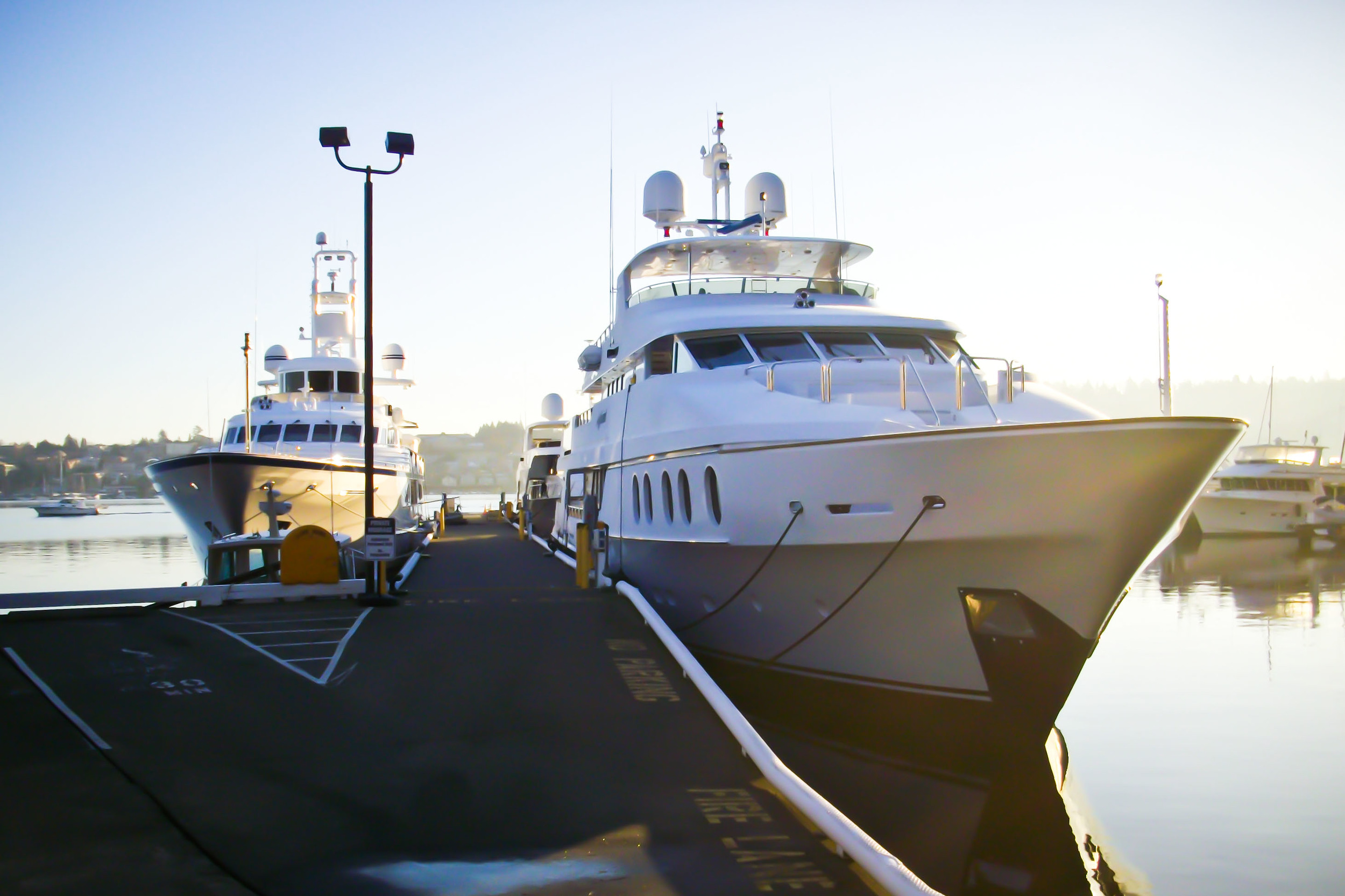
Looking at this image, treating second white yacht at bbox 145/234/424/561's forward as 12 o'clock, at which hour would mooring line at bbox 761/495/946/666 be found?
The mooring line is roughly at 10 o'clock from the second white yacht.

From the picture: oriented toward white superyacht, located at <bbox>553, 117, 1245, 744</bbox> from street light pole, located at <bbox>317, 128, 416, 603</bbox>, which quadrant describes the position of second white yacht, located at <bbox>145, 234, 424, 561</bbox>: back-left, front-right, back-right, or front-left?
back-left

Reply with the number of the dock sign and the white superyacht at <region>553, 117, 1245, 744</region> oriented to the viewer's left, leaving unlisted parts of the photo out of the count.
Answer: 0

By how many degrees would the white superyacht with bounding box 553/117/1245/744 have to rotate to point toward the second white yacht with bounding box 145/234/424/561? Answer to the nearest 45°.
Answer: approximately 180°

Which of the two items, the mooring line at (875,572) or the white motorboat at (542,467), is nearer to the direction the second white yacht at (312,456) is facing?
the mooring line

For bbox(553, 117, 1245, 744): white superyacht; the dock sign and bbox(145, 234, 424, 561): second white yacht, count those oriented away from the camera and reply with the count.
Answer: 0

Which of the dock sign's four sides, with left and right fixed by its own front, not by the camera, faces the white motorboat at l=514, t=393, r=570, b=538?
back

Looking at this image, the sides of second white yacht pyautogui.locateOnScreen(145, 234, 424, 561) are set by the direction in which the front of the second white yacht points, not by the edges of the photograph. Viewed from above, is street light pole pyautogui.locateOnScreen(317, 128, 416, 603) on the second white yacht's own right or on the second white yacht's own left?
on the second white yacht's own left

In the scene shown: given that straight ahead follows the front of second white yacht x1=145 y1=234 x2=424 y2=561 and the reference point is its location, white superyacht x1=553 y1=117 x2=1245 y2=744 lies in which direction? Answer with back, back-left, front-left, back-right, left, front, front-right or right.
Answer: front-left

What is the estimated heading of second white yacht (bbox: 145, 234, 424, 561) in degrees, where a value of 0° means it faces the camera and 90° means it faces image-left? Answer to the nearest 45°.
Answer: approximately 45°

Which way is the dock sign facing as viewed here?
toward the camera

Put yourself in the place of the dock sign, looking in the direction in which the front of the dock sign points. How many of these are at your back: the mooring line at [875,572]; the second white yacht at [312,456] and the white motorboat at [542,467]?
2

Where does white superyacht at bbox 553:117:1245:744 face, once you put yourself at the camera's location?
facing the viewer and to the right of the viewer
